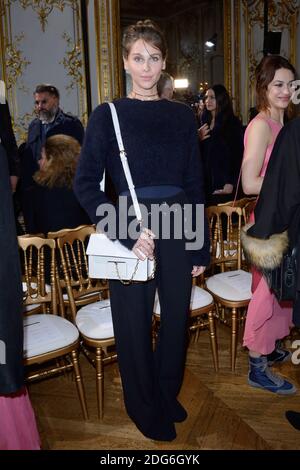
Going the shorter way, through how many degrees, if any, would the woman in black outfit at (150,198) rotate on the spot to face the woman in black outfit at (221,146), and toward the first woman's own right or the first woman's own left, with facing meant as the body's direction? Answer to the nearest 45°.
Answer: approximately 180°

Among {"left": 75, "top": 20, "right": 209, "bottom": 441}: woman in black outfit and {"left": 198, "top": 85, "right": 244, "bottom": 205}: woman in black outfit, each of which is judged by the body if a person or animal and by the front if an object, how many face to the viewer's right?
0

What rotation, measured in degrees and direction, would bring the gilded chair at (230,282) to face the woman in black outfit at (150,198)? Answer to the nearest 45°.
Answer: approximately 45° to its right

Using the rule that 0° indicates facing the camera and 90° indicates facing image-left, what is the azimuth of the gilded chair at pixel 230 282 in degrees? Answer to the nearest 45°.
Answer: approximately 315°

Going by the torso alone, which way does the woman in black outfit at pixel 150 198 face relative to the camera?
toward the camera

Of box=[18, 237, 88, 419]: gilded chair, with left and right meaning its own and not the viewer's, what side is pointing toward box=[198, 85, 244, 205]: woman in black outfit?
left

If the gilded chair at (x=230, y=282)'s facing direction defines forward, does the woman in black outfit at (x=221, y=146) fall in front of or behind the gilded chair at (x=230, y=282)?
behind

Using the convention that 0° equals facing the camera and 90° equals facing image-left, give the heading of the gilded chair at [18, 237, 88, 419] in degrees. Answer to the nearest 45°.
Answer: approximately 315°
